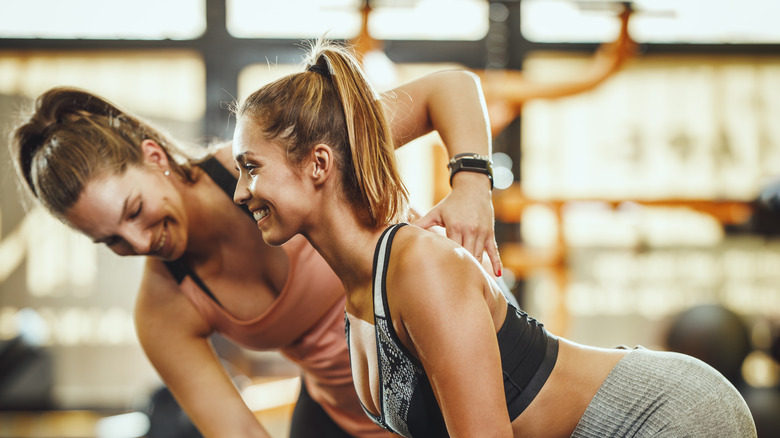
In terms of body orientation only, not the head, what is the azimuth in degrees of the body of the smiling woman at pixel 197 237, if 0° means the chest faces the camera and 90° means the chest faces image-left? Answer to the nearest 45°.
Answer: approximately 0°
